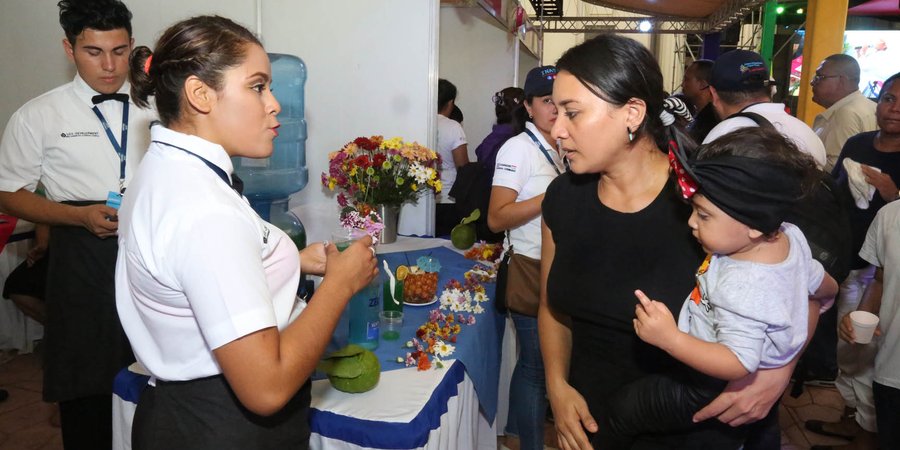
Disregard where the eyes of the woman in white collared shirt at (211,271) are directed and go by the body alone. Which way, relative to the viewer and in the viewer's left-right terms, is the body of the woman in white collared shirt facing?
facing to the right of the viewer

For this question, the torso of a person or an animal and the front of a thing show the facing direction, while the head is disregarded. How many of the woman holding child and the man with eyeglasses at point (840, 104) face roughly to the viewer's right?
0

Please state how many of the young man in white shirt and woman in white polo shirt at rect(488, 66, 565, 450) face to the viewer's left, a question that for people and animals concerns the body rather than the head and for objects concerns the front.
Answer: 0

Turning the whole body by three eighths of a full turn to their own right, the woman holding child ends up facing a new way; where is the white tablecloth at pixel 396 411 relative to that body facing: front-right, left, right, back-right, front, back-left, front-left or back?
left

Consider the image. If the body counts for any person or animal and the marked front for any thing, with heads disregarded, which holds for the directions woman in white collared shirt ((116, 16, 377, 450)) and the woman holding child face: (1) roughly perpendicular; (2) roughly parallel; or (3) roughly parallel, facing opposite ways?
roughly parallel, facing opposite ways

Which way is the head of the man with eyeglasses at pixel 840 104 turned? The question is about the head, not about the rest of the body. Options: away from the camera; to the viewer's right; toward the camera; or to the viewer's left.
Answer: to the viewer's left

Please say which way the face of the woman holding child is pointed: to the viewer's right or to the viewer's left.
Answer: to the viewer's left

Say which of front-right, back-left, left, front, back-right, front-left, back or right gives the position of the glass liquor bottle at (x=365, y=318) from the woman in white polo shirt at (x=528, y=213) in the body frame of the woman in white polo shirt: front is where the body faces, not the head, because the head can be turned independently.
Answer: right

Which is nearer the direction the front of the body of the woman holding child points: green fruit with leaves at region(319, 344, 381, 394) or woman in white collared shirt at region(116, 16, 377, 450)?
the woman in white collared shirt

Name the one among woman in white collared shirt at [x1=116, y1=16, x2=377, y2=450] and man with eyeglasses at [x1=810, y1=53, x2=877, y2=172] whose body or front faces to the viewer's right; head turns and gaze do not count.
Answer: the woman in white collared shirt

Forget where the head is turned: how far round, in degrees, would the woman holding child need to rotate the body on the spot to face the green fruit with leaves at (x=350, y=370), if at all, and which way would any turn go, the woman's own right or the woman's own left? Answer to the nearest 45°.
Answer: approximately 45° to the woman's own right

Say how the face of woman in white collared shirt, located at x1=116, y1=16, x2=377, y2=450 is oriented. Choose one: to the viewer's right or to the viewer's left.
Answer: to the viewer's right
